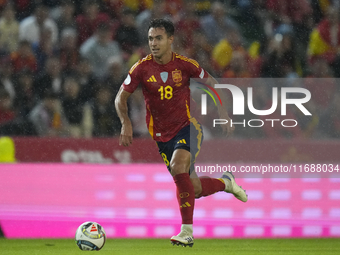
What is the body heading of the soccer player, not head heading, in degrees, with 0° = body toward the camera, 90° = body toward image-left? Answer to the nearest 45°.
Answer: approximately 45°
